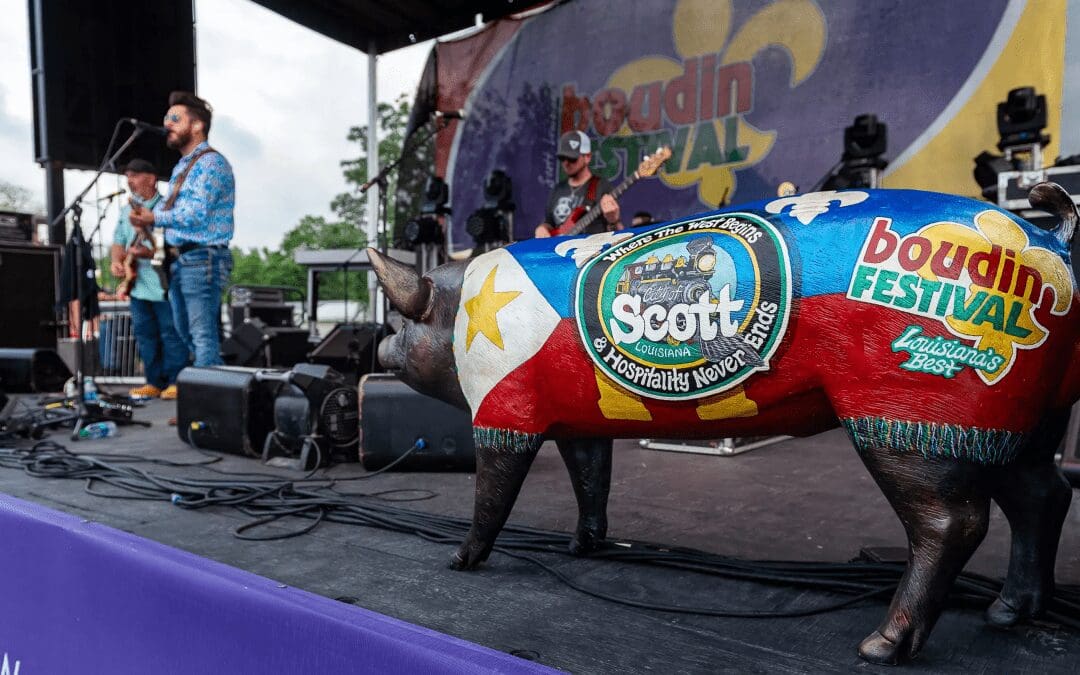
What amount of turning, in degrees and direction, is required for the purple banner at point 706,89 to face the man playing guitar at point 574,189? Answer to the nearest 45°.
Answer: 0° — it already faces them

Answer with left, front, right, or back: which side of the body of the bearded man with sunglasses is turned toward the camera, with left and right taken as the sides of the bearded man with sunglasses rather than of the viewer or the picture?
left

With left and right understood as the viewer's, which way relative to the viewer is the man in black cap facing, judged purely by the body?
facing the viewer and to the left of the viewer

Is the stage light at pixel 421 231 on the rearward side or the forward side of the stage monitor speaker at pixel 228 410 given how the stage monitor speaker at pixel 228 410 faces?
on the forward side

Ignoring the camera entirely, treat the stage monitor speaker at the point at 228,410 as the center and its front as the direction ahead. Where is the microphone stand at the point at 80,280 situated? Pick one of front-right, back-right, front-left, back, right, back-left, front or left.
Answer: left

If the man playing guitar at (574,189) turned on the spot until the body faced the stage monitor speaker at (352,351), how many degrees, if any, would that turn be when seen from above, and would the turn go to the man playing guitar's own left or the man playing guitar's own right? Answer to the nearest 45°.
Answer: approximately 45° to the man playing guitar's own right

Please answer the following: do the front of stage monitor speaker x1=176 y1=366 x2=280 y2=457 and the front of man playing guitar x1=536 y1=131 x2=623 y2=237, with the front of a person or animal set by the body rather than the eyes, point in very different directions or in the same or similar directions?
very different directions

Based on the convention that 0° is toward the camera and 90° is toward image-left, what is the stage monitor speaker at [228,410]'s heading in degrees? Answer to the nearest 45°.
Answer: approximately 225°

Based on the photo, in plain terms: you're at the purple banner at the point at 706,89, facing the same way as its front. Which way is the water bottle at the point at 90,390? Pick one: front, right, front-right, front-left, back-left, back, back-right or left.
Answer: front-right

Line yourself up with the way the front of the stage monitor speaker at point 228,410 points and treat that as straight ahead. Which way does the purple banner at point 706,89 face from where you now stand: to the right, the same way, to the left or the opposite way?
the opposite way

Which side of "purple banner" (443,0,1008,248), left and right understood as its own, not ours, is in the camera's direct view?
front

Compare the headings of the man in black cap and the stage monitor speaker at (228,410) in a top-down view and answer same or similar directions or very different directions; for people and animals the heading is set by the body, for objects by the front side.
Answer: very different directions

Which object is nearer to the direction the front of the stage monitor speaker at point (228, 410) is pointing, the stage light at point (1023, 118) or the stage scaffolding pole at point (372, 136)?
the stage scaffolding pole

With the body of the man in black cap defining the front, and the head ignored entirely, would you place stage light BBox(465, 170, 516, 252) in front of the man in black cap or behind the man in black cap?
behind

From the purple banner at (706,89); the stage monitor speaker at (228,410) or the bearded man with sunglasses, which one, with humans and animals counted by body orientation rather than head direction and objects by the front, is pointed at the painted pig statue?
the purple banner

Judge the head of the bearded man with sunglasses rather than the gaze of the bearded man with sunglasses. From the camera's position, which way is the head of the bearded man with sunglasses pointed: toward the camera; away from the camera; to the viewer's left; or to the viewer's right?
to the viewer's left
